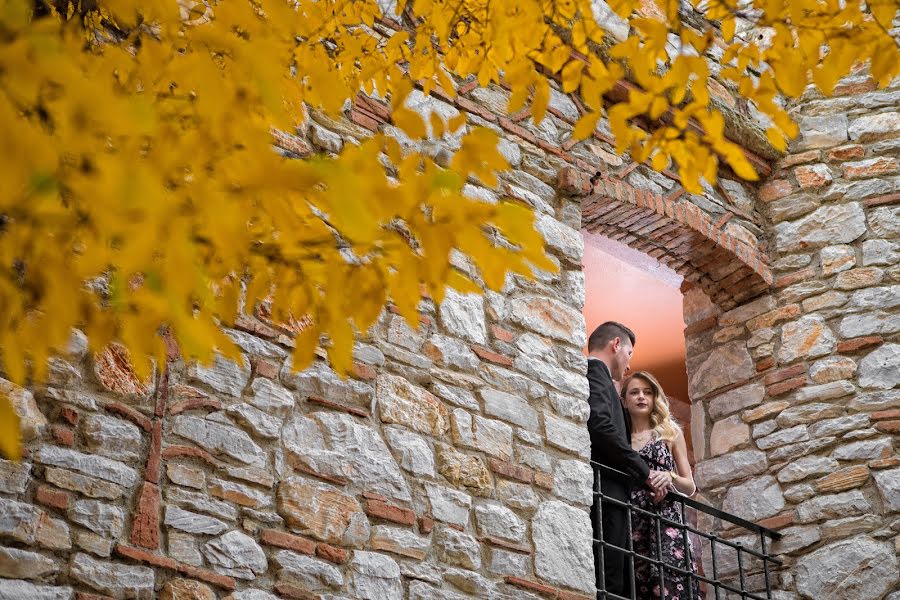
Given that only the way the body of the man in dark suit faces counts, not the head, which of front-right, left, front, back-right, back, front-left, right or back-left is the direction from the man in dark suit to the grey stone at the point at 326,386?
back-right

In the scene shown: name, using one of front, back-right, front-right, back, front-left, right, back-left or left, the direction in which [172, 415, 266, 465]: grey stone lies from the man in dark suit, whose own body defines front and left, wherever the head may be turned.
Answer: back-right

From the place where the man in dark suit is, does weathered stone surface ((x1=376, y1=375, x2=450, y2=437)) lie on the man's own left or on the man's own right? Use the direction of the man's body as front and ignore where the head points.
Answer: on the man's own right

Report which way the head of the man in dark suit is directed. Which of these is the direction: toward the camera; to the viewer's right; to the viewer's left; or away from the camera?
to the viewer's right

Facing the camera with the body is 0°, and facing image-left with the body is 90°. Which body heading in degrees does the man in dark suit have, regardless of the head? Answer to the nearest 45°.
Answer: approximately 270°

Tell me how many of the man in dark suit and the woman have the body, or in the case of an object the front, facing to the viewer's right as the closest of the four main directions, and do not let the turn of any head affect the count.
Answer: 1
